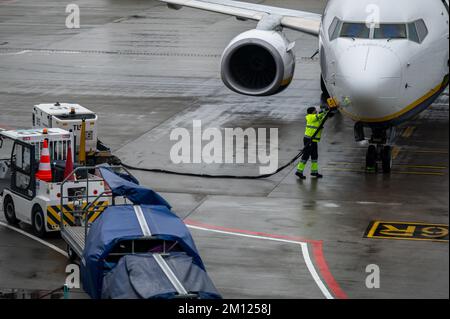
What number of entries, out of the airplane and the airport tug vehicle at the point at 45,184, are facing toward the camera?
1

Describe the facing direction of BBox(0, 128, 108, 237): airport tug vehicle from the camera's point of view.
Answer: facing away from the viewer and to the left of the viewer

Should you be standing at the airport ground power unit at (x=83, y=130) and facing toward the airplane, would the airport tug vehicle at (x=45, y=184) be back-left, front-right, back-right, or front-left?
back-right

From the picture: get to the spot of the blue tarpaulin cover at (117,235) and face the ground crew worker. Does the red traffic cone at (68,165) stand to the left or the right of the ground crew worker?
left

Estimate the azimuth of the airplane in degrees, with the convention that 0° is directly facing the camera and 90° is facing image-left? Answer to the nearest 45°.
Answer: approximately 0°

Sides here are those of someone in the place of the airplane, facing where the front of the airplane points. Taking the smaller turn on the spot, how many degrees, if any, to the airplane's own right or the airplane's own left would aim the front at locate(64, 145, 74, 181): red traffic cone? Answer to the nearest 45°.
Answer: approximately 45° to the airplane's own right

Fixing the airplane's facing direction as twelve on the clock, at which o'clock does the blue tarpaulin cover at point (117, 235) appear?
The blue tarpaulin cover is roughly at 1 o'clock from the airplane.
